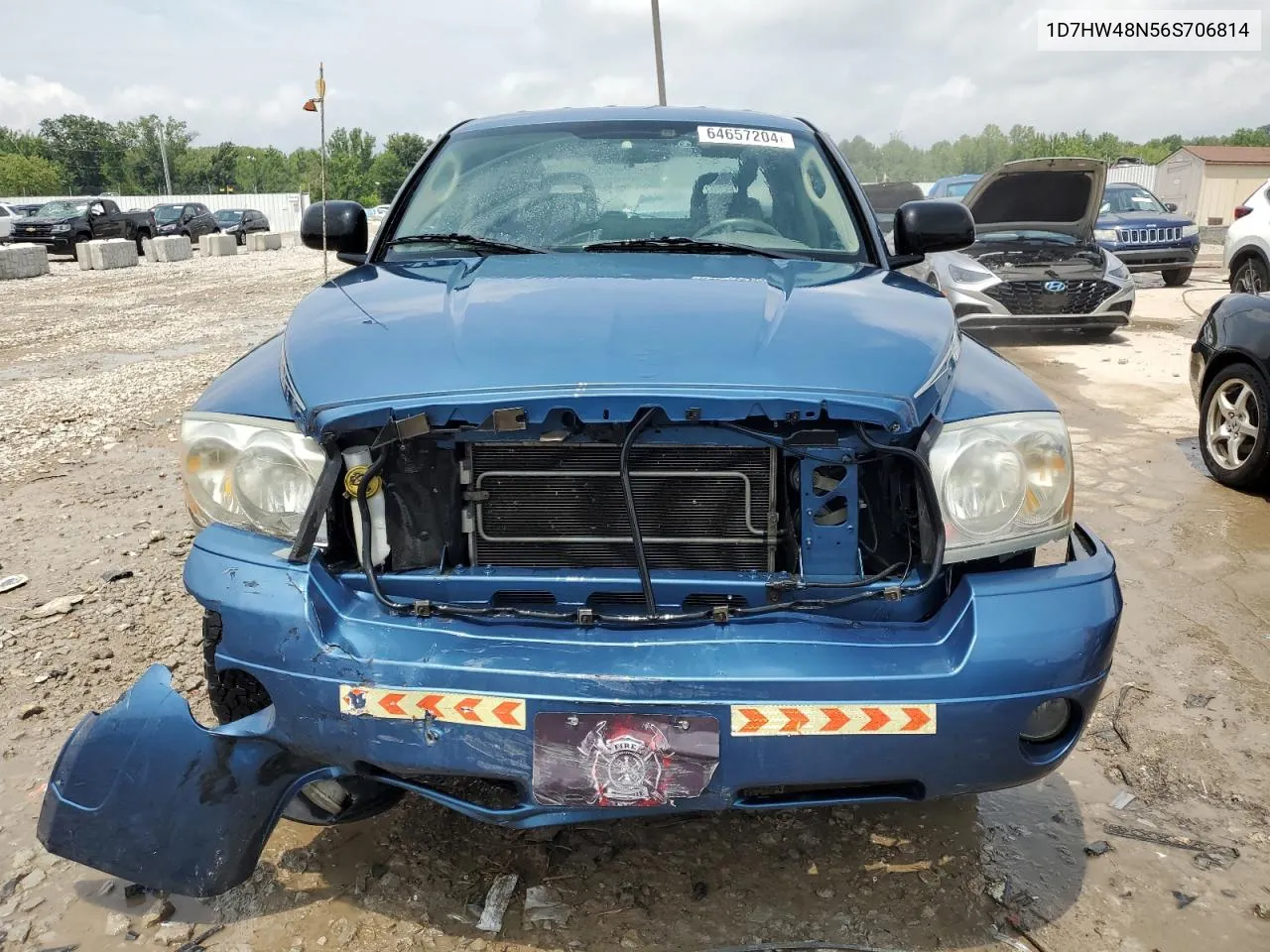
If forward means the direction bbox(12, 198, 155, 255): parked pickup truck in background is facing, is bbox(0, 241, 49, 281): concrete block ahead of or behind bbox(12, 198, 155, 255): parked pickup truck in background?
ahead

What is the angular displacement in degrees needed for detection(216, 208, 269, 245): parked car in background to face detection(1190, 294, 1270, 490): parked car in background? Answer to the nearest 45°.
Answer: approximately 45° to its left

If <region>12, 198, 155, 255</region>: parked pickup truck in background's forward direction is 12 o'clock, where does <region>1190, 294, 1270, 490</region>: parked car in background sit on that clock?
<region>1190, 294, 1270, 490</region>: parked car in background is roughly at 10 o'clock from <region>12, 198, 155, 255</region>: parked pickup truck in background.

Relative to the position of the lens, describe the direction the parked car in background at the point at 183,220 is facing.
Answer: facing the viewer and to the left of the viewer

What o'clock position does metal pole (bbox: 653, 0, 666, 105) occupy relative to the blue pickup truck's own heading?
The metal pole is roughly at 6 o'clock from the blue pickup truck.

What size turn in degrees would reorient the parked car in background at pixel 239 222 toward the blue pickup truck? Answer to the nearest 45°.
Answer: approximately 45° to its left

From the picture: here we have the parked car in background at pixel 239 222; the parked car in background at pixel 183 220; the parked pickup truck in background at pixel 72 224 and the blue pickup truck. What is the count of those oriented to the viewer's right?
0

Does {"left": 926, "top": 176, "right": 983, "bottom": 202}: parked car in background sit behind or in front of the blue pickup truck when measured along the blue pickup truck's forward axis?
behind

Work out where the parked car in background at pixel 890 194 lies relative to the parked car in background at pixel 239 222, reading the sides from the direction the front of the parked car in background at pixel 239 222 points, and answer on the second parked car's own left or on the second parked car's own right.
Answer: on the second parked car's own left

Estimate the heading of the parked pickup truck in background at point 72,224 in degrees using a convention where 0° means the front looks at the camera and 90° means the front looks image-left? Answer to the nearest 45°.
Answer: approximately 45°

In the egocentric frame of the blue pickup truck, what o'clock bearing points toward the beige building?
The beige building is roughly at 7 o'clock from the blue pickup truck.

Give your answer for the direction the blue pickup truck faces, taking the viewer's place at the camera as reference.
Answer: facing the viewer

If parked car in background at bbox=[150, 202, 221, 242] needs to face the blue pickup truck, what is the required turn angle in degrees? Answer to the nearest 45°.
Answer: approximately 45° to its left

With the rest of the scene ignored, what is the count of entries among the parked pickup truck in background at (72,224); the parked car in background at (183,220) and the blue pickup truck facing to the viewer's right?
0

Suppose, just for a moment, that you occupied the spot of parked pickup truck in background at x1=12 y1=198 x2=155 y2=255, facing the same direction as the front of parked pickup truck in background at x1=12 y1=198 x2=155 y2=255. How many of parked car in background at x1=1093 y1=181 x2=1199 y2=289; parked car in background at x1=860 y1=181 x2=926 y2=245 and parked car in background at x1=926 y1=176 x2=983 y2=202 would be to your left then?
3

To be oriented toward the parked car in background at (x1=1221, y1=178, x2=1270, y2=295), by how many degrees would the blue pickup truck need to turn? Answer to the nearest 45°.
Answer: approximately 135° to its left

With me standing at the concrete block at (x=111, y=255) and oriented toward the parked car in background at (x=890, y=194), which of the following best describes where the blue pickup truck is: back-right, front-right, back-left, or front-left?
front-right
